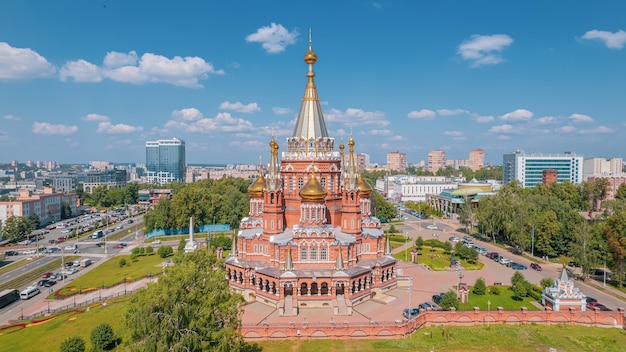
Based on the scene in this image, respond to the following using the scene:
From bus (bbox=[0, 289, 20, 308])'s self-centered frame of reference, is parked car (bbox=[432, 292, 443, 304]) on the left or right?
on its right

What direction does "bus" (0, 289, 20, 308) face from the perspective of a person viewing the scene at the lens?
facing away from the viewer and to the right of the viewer

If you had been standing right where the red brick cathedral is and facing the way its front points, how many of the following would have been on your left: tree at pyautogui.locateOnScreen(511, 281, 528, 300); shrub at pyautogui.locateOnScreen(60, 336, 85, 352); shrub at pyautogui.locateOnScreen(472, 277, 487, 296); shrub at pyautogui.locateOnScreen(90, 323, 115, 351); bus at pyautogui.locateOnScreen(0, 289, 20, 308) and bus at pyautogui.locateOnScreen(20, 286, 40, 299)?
2

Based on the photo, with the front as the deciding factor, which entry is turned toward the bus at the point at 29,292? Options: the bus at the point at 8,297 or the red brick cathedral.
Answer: the bus at the point at 8,297

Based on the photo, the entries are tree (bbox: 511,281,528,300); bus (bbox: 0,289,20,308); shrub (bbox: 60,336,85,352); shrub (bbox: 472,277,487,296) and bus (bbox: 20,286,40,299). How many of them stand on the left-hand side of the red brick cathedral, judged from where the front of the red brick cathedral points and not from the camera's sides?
2

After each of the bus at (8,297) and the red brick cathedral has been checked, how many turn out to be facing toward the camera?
1

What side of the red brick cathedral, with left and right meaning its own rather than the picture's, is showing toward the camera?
front

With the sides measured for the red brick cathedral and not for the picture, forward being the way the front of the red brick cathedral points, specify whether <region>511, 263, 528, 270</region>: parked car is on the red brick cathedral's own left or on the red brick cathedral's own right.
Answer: on the red brick cathedral's own left

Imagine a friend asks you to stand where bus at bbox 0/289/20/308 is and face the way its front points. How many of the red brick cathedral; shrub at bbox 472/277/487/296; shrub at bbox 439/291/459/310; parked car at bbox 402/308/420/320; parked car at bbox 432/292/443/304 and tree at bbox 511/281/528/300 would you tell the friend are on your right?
6

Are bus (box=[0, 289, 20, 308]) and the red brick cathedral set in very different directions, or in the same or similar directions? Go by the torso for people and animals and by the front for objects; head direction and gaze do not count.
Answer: very different directions

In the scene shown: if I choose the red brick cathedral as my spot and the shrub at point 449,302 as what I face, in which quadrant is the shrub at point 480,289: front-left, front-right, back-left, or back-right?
front-left

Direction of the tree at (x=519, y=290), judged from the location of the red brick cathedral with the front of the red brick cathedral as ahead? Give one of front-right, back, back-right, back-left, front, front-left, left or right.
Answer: left

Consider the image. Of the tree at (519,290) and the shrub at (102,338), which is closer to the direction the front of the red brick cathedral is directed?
the shrub

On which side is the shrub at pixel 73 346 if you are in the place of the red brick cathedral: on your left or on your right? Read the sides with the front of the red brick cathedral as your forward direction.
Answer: on your right

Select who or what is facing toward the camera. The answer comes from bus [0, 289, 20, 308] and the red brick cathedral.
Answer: the red brick cathedral

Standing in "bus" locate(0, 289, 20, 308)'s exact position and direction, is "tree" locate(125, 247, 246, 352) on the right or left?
on its right
